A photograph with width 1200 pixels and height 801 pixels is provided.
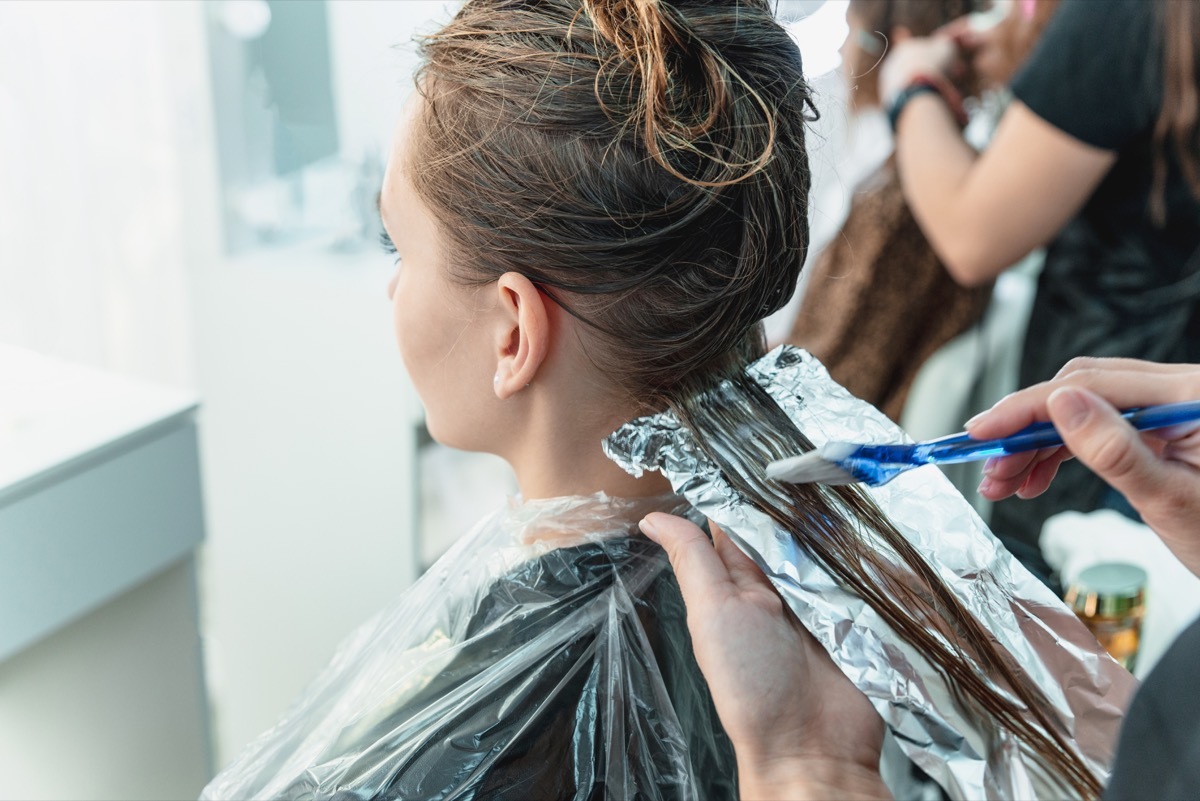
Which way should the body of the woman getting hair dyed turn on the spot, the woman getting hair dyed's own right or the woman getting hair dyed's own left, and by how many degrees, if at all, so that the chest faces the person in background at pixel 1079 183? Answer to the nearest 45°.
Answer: approximately 90° to the woman getting hair dyed's own right

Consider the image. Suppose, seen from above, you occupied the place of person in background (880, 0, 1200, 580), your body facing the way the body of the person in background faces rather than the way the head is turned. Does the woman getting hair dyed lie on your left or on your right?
on your left

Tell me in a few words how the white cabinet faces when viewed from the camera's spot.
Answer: facing the viewer and to the right of the viewer

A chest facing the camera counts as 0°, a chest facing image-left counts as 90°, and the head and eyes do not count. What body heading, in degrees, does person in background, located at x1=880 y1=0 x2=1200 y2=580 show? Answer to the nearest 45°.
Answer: approximately 135°

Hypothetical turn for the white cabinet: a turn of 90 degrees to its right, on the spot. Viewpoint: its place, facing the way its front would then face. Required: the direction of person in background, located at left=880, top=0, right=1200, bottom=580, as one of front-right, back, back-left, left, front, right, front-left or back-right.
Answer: back-left

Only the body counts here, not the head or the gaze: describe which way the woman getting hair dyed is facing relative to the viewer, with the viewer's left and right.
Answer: facing away from the viewer and to the left of the viewer

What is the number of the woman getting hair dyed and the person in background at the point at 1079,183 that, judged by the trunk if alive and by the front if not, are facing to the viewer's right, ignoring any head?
0

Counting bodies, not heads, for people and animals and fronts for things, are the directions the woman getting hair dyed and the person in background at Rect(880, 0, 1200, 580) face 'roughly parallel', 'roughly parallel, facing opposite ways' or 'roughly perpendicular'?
roughly parallel

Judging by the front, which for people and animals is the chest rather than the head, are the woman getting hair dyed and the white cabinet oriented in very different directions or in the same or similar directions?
very different directions
